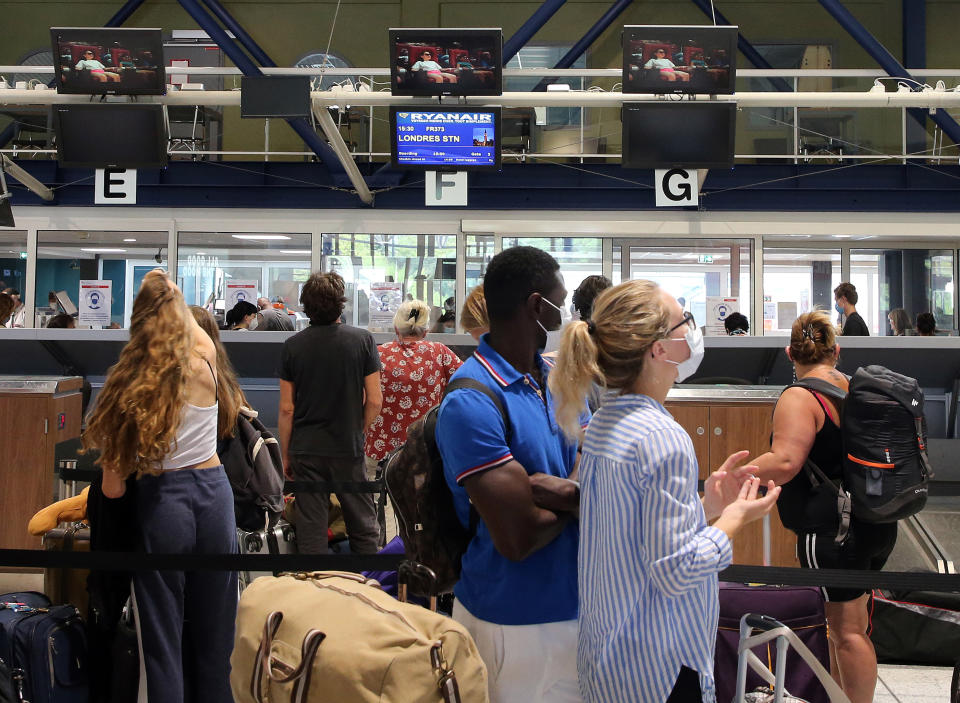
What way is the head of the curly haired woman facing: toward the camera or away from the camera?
away from the camera

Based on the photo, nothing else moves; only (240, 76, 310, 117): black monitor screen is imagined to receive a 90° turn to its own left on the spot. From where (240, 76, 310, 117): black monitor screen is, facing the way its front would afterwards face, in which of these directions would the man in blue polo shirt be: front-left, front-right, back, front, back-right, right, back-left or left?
right

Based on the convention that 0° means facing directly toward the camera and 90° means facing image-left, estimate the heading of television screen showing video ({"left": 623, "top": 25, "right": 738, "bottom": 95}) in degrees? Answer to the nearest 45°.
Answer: approximately 0°

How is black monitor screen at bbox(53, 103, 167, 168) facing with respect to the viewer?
toward the camera

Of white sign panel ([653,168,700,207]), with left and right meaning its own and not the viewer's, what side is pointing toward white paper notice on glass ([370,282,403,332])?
right

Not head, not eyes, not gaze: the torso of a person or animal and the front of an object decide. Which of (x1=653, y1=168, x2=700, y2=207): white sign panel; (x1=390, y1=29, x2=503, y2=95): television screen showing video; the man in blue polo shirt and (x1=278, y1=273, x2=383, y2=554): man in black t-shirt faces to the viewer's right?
the man in blue polo shirt

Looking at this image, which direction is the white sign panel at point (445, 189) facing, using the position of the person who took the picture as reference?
facing the viewer

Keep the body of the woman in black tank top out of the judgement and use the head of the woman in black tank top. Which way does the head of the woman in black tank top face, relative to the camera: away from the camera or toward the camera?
away from the camera

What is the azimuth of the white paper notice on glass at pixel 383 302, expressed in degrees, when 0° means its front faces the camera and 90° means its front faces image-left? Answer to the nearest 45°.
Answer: approximately 0°

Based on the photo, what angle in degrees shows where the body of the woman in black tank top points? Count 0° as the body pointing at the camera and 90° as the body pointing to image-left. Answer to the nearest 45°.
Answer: approximately 135°

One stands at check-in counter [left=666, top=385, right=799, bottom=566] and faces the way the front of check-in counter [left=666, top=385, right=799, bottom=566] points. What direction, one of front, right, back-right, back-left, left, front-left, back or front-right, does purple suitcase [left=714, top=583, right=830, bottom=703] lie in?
front

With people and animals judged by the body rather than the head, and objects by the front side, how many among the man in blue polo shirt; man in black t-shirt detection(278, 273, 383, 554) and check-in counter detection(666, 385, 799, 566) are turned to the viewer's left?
0

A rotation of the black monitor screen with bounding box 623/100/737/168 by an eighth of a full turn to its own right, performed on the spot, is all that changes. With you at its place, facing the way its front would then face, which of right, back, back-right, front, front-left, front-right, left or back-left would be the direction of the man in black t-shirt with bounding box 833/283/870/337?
back

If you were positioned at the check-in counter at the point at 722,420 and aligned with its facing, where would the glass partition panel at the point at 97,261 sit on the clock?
The glass partition panel is roughly at 4 o'clock from the check-in counter.

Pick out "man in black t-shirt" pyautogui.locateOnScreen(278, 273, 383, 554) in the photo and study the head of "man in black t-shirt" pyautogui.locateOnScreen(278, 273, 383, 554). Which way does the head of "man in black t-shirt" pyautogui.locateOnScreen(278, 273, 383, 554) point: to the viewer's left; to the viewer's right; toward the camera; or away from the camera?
away from the camera

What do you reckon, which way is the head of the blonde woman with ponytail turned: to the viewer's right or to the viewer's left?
to the viewer's right

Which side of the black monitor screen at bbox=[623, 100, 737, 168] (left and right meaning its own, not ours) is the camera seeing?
front

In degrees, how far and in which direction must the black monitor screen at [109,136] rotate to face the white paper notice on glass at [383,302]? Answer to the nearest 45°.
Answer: approximately 135° to its left
